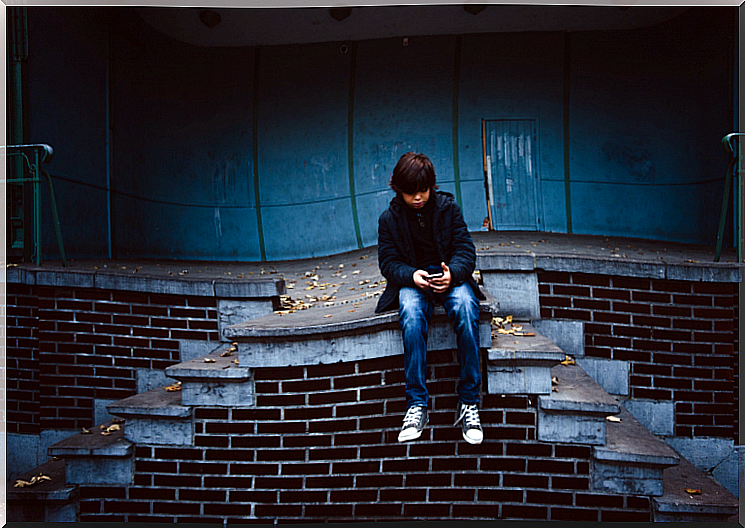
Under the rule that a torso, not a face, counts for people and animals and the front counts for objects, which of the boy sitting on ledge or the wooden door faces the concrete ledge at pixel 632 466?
the wooden door

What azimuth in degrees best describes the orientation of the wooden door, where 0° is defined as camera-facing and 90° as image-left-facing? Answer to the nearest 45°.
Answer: approximately 0°

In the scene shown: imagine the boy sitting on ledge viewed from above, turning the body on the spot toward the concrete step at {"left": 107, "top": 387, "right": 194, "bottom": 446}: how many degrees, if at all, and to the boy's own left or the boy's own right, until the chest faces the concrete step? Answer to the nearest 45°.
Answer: approximately 90° to the boy's own right

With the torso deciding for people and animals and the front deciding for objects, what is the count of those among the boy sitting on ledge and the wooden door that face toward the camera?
2

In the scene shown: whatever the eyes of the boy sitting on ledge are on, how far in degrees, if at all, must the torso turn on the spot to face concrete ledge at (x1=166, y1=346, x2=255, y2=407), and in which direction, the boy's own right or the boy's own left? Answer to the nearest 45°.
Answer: approximately 90° to the boy's own right

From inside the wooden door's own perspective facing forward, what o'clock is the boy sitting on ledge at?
The boy sitting on ledge is roughly at 12 o'clock from the wooden door.
